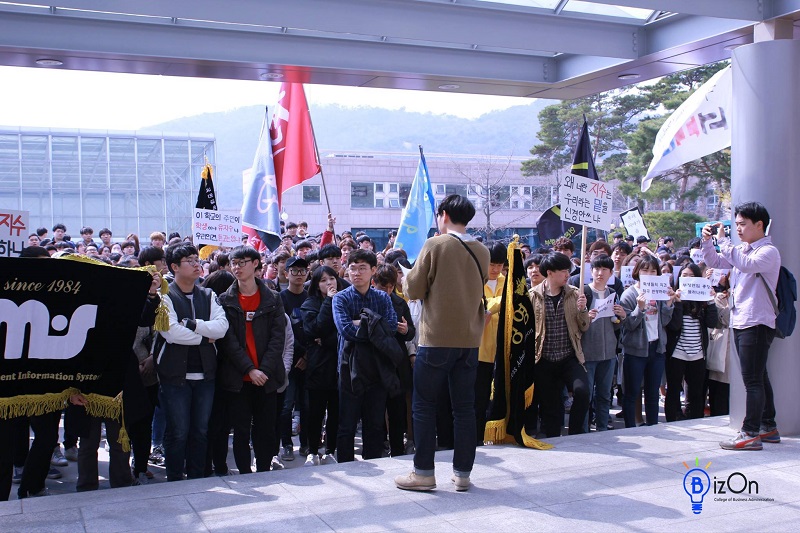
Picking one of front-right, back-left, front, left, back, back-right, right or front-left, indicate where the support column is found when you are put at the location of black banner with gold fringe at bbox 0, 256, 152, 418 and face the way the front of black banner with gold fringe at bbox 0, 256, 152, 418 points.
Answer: left

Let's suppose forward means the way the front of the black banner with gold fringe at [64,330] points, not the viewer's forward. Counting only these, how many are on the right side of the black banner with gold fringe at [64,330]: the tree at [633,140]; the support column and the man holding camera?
0

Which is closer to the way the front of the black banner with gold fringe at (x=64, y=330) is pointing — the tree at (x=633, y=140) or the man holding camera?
the man holding camera

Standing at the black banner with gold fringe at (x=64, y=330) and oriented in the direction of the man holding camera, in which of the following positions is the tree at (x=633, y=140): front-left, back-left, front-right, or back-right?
front-left

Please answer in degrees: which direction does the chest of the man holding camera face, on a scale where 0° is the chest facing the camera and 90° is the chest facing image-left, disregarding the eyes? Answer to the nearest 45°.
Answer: approximately 90°

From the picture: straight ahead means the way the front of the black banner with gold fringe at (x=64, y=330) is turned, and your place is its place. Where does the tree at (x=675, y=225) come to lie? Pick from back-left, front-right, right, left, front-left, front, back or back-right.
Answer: back-left

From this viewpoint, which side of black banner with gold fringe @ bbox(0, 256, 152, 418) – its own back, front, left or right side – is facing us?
front

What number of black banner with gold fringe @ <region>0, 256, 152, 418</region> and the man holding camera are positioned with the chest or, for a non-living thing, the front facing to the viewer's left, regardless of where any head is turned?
1

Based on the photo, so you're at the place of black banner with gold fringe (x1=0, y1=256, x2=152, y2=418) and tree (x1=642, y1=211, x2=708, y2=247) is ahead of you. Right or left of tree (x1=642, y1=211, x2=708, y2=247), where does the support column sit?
right

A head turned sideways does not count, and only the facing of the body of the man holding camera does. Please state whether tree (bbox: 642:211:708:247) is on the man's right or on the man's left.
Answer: on the man's right

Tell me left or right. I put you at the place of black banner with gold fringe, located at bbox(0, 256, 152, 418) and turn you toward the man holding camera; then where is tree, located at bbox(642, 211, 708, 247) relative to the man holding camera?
left

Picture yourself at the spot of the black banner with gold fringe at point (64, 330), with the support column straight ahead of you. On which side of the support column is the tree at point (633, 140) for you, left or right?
left

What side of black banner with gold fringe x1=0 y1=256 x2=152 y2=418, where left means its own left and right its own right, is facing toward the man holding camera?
left

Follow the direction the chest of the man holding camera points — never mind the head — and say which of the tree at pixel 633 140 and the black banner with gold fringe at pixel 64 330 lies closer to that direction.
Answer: the black banner with gold fringe

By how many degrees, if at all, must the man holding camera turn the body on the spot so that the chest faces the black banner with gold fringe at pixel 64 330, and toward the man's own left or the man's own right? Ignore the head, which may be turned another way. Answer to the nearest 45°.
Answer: approximately 45° to the man's own left
